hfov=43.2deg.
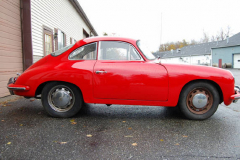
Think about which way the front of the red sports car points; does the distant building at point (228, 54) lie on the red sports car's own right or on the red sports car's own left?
on the red sports car's own left

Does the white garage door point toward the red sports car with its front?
yes

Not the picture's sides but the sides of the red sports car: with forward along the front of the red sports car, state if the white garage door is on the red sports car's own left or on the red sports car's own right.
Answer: on the red sports car's own left

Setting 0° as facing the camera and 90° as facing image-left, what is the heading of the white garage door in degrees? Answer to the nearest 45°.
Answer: approximately 0°

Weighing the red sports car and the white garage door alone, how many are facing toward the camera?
1

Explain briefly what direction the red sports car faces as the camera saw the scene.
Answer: facing to the right of the viewer
